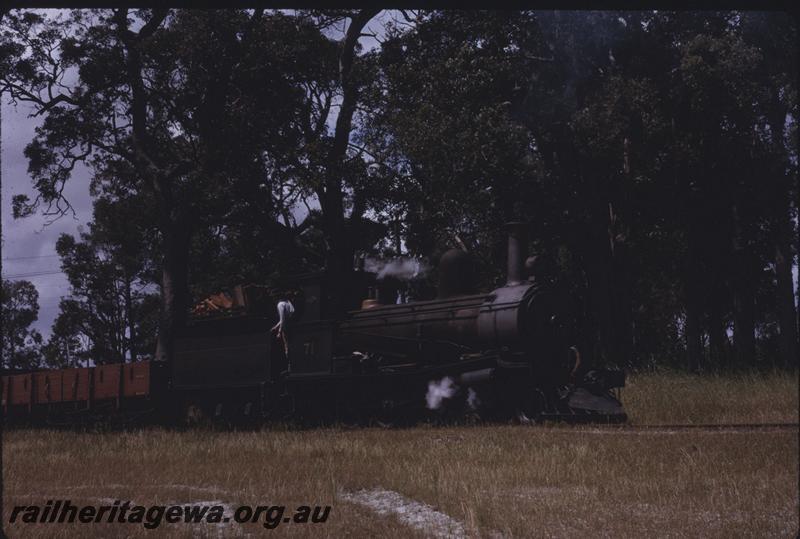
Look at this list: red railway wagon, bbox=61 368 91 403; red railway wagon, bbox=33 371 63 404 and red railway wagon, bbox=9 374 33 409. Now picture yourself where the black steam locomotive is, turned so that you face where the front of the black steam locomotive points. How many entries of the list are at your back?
3

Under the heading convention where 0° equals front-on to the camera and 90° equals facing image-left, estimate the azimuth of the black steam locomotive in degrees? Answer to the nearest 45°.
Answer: approximately 315°

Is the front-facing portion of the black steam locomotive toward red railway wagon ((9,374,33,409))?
no

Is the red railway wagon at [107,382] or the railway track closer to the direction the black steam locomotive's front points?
the railway track

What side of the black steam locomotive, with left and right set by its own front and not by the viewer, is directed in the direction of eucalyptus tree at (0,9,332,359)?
back

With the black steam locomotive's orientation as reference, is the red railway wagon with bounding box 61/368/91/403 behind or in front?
behind

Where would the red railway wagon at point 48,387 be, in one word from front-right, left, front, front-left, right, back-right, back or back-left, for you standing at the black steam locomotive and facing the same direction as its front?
back

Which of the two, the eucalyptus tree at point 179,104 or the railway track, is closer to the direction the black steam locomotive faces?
the railway track
